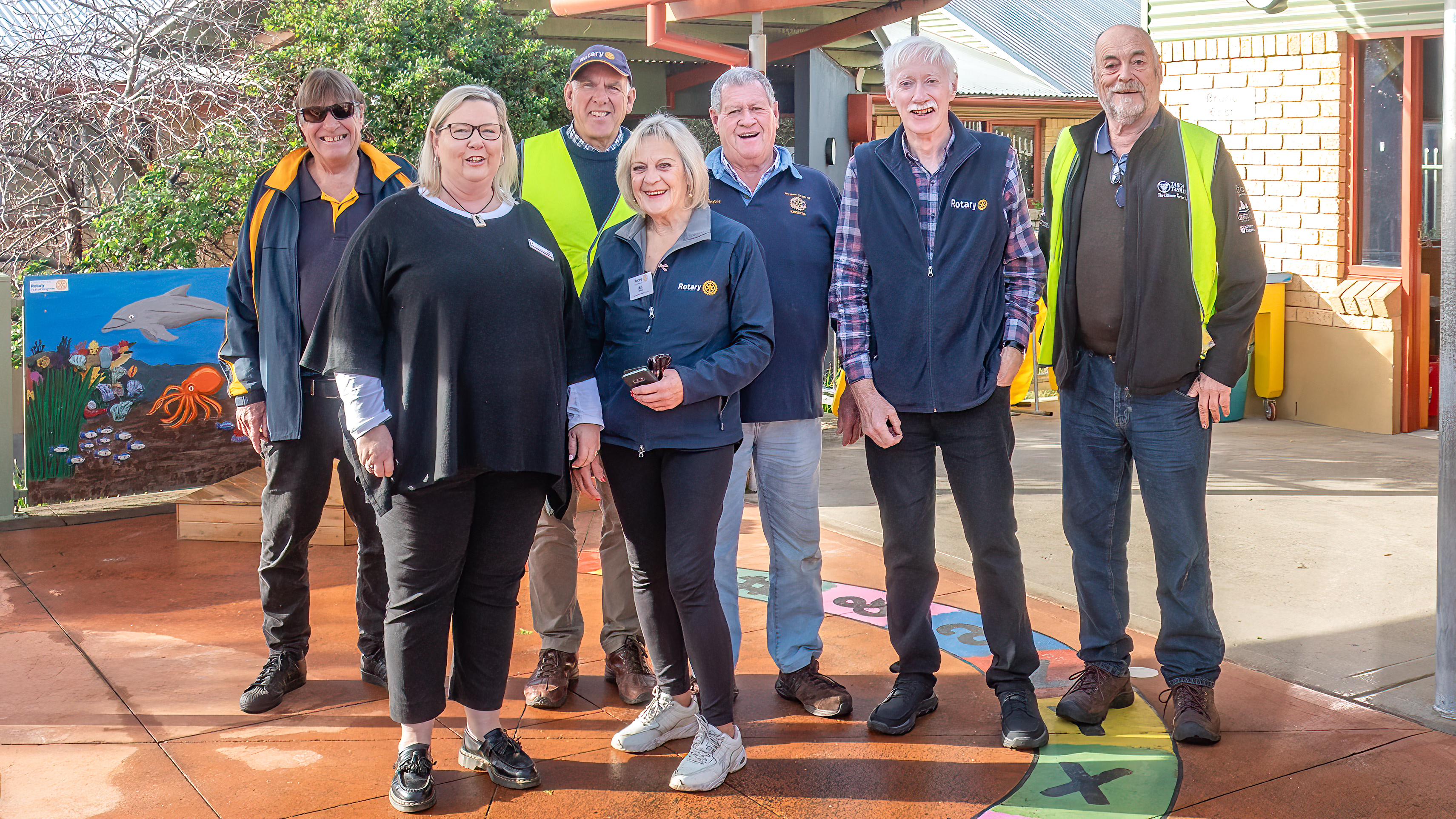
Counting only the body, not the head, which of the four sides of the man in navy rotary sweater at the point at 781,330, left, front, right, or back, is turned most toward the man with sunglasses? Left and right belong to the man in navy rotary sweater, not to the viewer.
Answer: right

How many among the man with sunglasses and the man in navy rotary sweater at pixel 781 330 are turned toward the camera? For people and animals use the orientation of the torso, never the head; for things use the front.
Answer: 2

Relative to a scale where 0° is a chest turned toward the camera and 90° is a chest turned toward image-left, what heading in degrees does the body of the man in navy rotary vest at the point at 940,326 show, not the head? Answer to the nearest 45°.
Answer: approximately 0°

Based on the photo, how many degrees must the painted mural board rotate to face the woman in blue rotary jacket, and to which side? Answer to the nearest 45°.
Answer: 0° — it already faces them

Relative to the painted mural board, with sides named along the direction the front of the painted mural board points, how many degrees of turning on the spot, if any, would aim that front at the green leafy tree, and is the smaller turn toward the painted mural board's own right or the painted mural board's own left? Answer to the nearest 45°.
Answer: approximately 135° to the painted mural board's own left

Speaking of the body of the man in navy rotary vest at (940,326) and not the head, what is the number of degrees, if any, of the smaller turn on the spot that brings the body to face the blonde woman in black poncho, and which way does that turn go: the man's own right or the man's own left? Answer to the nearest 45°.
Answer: approximately 45° to the man's own right

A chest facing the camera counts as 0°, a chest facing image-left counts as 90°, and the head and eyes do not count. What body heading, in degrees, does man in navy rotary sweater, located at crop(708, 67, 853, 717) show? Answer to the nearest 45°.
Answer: approximately 0°

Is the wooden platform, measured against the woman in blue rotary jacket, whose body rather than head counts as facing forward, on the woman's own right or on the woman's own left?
on the woman's own right
